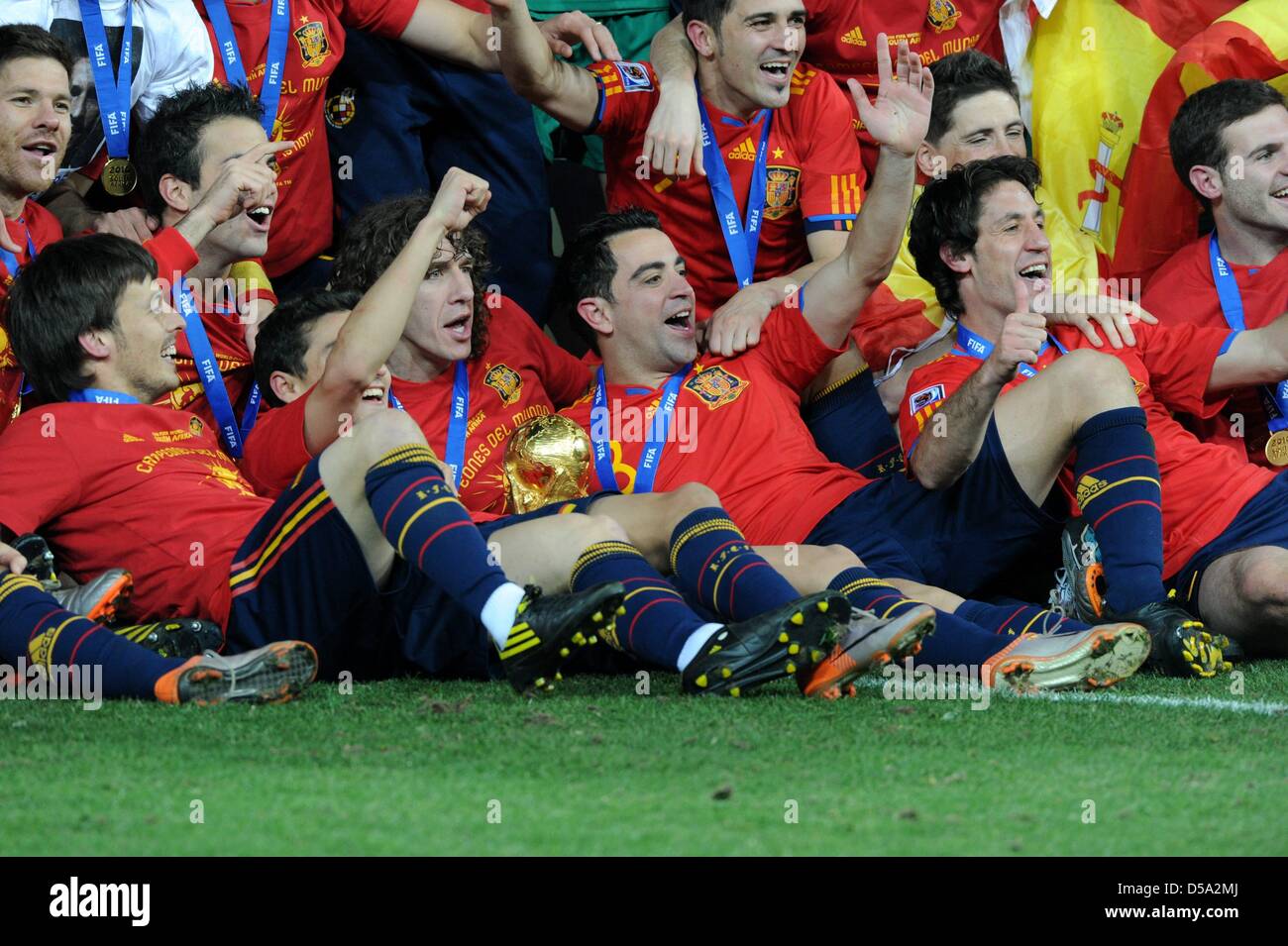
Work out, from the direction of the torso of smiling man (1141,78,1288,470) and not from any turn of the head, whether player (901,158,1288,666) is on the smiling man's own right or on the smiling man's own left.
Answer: on the smiling man's own right

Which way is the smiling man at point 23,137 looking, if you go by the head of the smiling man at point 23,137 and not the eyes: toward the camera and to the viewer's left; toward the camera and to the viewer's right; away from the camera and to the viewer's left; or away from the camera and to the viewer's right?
toward the camera and to the viewer's right

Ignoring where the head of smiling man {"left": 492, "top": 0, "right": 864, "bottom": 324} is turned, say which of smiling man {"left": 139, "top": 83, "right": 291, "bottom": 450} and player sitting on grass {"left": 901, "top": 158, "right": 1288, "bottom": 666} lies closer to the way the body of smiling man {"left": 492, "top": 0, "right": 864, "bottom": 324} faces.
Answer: the player sitting on grass

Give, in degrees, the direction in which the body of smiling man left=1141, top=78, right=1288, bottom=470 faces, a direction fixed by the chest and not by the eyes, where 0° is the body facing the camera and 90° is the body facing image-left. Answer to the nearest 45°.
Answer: approximately 315°

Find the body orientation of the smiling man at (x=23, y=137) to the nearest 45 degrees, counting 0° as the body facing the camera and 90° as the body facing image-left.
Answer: approximately 315°

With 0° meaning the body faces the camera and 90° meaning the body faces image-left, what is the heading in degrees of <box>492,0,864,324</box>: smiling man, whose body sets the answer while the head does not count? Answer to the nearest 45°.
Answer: approximately 315°

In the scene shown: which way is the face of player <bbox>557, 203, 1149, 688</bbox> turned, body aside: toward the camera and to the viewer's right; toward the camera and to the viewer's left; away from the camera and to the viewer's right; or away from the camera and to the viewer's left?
toward the camera and to the viewer's right
